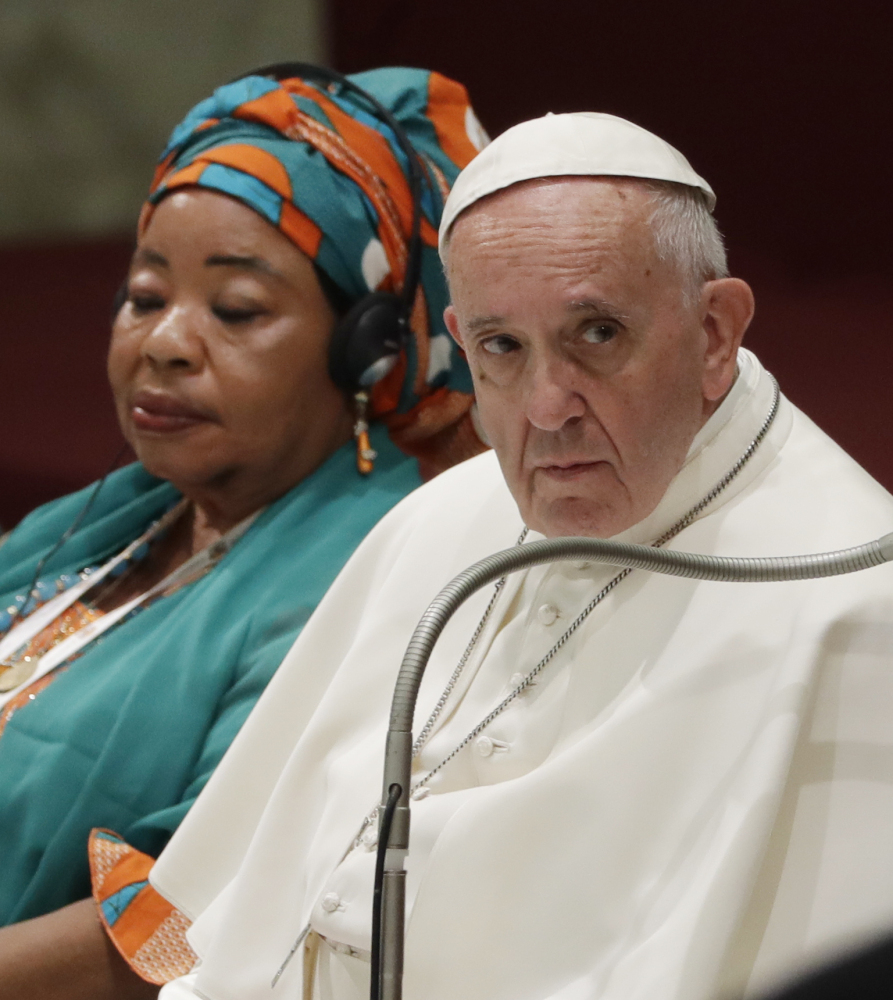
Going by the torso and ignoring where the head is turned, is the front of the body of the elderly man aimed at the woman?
no

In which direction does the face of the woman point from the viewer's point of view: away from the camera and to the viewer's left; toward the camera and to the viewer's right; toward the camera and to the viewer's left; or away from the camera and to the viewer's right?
toward the camera and to the viewer's left

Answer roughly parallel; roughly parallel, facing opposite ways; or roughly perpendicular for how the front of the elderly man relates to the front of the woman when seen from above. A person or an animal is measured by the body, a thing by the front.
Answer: roughly parallel

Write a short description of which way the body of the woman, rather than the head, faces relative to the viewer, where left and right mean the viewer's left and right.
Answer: facing the viewer and to the left of the viewer

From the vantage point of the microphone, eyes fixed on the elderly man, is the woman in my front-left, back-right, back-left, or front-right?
front-left

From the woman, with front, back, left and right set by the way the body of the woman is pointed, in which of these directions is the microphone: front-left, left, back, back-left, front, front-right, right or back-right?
front-left

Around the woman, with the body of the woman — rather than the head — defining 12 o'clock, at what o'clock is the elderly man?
The elderly man is roughly at 10 o'clock from the woman.

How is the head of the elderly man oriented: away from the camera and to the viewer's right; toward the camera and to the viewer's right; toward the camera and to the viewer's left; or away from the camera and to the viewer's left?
toward the camera and to the viewer's left

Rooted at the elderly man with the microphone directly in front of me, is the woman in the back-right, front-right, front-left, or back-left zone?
back-right

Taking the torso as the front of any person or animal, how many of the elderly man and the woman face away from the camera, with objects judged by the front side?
0
